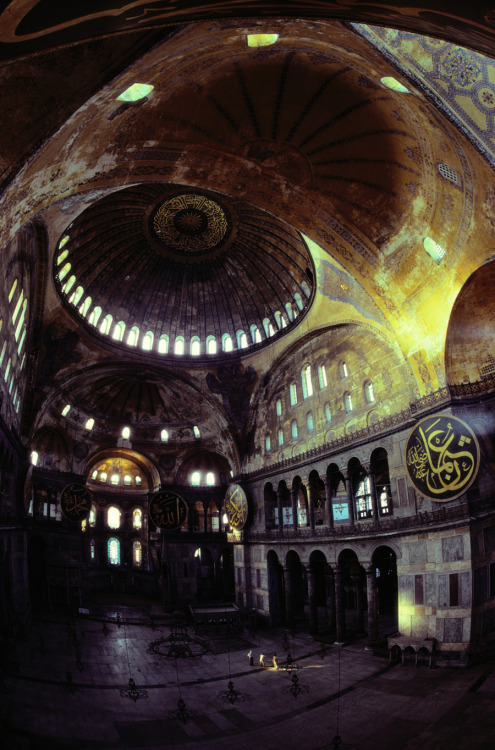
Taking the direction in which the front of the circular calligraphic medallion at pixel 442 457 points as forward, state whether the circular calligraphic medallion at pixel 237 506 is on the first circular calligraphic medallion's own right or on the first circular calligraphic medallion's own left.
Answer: on the first circular calligraphic medallion's own right

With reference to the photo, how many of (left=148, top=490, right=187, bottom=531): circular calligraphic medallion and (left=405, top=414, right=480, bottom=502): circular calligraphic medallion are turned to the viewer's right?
0

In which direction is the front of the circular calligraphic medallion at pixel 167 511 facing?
toward the camera

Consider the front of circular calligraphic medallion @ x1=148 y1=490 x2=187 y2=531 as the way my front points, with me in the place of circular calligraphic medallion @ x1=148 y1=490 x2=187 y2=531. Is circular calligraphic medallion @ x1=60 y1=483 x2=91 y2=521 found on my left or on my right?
on my right

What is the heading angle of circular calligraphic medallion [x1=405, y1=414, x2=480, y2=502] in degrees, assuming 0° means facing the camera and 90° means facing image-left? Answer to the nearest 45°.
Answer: approximately 45°

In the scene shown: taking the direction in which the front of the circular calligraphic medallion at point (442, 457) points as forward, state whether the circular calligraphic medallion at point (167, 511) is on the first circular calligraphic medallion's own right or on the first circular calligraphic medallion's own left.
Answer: on the first circular calligraphic medallion's own right
